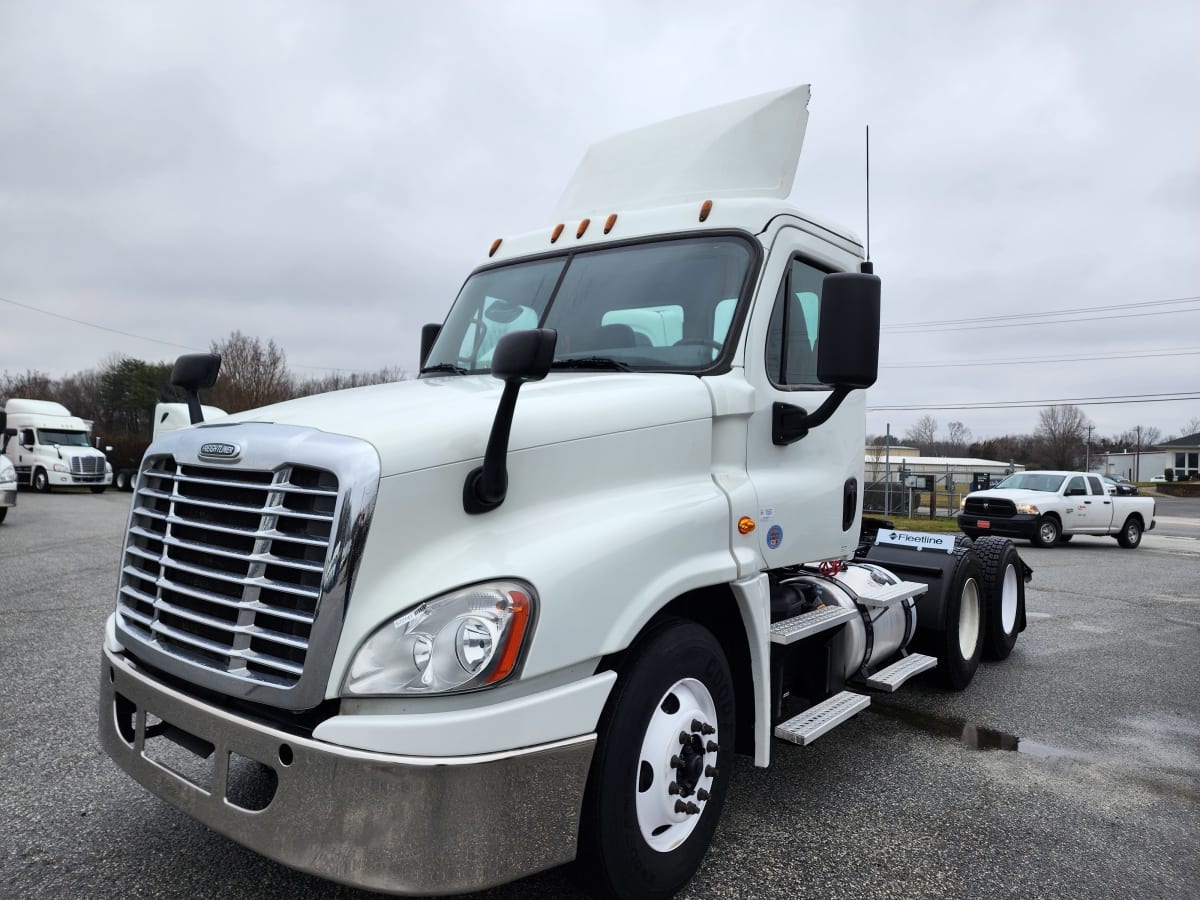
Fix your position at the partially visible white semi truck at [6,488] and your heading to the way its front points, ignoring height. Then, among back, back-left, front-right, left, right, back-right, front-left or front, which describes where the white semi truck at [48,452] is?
back-left

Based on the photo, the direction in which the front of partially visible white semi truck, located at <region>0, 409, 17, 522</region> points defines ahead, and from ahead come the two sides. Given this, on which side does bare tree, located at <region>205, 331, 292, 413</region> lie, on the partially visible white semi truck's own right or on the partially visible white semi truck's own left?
on the partially visible white semi truck's own left

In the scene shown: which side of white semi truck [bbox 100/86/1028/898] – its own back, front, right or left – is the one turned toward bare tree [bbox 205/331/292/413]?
right

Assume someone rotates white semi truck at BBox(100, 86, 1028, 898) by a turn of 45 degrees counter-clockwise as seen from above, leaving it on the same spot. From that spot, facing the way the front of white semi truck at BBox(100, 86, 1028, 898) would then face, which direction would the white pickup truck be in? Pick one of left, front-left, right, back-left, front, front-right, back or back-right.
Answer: back-left

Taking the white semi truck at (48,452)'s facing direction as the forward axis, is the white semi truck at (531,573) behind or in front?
in front

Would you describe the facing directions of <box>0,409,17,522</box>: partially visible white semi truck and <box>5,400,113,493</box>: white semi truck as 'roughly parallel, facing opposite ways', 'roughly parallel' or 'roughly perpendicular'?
roughly parallel

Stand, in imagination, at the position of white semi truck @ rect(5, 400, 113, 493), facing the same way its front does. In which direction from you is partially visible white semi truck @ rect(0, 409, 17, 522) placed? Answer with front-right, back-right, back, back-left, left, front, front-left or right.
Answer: front-right

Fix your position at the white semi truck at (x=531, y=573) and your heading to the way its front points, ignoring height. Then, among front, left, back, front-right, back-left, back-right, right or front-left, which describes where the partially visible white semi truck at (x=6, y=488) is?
right

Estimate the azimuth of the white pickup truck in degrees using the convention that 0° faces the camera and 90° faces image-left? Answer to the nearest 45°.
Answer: approximately 45°

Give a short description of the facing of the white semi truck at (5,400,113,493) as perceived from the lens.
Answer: facing the viewer and to the right of the viewer

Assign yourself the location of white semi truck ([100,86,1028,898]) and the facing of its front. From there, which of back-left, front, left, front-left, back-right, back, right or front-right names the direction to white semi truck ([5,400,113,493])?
right

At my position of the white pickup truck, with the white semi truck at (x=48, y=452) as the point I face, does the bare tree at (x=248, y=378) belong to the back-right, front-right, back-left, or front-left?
front-right

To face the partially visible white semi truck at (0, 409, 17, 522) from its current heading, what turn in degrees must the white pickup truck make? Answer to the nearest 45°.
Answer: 0° — it already faces it

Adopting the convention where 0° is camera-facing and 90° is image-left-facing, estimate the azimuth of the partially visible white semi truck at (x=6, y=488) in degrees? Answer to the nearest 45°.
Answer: approximately 315°

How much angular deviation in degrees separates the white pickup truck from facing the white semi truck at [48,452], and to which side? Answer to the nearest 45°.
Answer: approximately 45° to its right

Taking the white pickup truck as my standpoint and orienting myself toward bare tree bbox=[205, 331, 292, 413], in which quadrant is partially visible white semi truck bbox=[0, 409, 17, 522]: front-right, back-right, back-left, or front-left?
front-left
